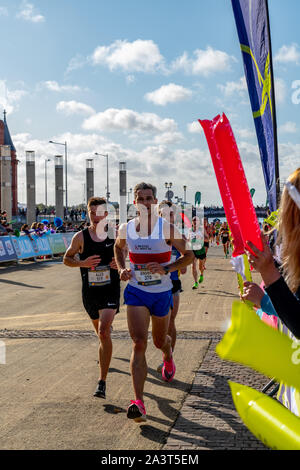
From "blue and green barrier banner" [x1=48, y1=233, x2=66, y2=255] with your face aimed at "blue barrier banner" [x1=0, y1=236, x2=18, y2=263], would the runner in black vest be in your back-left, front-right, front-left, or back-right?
front-left

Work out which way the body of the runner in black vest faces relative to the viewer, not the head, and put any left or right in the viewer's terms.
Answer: facing the viewer

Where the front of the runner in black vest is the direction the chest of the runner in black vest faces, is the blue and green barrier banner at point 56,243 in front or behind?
behind

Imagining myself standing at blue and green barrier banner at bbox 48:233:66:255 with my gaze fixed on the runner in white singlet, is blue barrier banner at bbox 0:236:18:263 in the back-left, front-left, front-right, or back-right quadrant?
front-right

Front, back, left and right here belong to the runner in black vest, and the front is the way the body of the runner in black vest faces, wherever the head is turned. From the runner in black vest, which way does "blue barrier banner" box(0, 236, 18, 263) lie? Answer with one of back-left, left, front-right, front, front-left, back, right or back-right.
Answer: back

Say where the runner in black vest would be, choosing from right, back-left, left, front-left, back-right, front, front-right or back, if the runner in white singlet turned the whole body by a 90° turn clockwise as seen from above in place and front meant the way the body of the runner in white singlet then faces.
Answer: front-right

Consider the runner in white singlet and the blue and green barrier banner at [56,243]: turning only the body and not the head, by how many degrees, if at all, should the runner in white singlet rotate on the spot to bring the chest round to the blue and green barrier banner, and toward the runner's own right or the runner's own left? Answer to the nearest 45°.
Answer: approximately 180°

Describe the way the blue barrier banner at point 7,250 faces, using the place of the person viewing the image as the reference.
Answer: facing the viewer and to the right of the viewer

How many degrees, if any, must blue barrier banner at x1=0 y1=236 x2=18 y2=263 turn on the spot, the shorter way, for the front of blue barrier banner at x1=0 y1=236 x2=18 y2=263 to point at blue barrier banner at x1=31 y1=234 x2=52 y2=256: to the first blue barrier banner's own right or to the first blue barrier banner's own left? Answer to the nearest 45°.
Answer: approximately 90° to the first blue barrier banner's own left

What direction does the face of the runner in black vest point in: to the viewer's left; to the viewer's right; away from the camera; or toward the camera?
toward the camera

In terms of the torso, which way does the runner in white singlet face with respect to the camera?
toward the camera

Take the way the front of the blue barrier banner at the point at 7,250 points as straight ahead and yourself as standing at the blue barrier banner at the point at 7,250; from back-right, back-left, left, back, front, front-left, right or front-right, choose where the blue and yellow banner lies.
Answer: front-right
